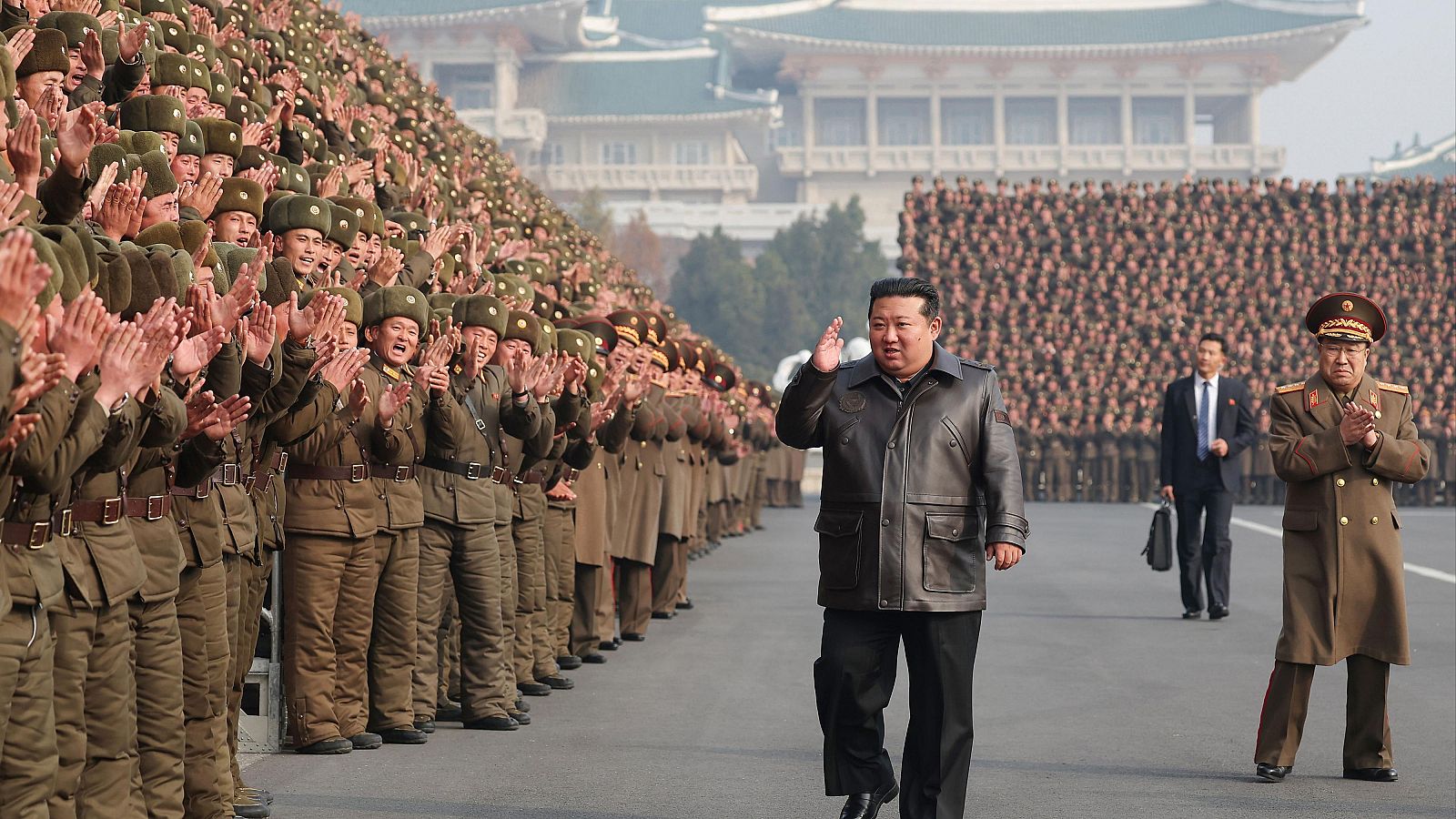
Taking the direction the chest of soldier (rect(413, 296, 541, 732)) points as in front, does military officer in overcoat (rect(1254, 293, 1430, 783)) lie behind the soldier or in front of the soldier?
in front

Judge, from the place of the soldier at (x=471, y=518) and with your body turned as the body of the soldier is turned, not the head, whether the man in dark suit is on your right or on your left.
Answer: on your left

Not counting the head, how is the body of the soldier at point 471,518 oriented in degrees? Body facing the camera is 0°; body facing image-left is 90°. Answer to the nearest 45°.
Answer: approximately 315°

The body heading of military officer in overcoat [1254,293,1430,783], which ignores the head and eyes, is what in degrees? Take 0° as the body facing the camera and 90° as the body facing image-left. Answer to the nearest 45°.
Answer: approximately 0°

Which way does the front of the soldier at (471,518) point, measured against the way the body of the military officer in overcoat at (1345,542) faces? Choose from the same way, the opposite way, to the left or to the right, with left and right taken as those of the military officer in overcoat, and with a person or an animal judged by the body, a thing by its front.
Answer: to the left

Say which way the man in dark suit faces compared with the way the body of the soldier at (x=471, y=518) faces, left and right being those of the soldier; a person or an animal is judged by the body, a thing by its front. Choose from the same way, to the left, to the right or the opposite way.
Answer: to the right

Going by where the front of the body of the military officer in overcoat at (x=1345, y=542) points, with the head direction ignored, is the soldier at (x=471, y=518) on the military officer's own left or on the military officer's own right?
on the military officer's own right

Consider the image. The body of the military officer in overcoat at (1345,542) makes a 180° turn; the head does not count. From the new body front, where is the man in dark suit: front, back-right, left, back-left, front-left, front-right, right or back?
front

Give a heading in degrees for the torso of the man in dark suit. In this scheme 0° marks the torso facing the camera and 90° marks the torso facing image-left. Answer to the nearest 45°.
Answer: approximately 0°

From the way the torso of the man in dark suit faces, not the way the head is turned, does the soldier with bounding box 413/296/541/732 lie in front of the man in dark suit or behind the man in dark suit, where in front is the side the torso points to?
in front
